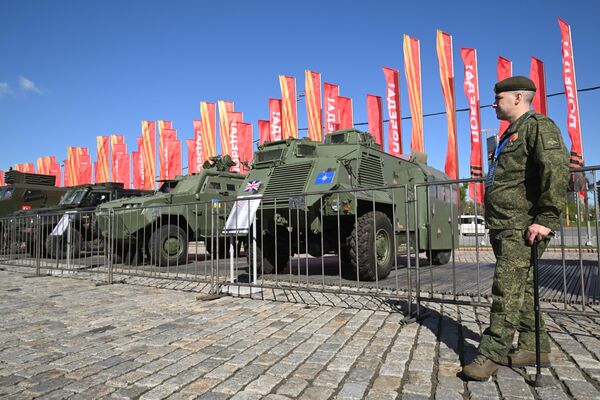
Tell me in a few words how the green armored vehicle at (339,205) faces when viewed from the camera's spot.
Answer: facing the viewer and to the left of the viewer

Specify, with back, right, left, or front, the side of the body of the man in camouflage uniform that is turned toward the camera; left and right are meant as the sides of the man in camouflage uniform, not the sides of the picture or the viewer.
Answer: left

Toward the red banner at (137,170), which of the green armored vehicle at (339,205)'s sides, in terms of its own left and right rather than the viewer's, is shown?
right

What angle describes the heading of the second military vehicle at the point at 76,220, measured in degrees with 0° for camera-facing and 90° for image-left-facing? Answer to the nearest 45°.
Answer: approximately 45°

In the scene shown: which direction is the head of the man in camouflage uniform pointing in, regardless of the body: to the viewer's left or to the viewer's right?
to the viewer's left

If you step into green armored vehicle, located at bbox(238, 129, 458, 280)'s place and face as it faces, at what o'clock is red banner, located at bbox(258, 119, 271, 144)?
The red banner is roughly at 4 o'clock from the green armored vehicle.

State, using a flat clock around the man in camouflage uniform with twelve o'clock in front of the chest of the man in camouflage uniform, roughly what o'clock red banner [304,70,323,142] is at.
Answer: The red banner is roughly at 2 o'clock from the man in camouflage uniform.

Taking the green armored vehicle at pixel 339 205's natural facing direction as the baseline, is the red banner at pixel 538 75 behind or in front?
behind

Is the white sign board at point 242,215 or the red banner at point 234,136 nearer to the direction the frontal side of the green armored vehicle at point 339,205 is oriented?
the white sign board
